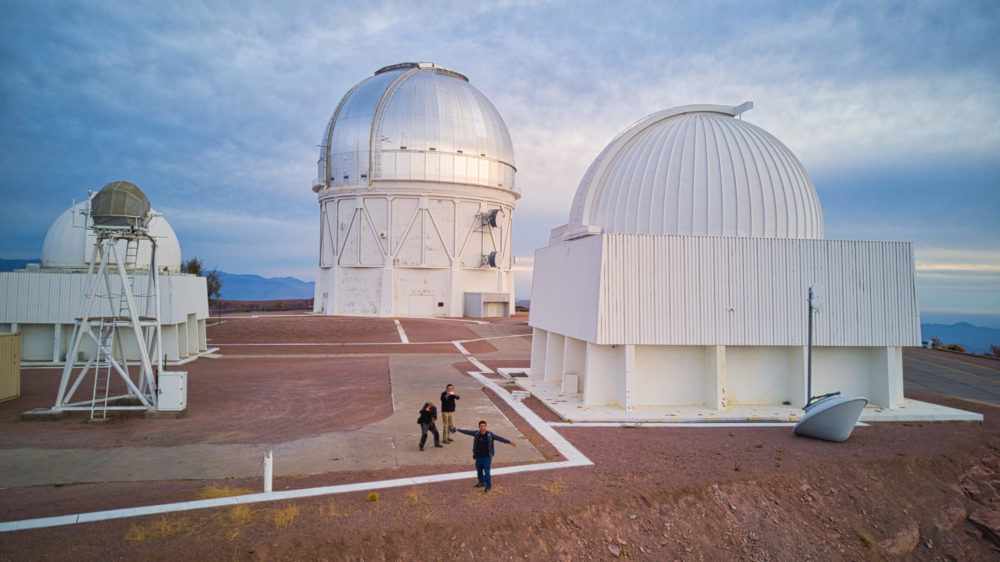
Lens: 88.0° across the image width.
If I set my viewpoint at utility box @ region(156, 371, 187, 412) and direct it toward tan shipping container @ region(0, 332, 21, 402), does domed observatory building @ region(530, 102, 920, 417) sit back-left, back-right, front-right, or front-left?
back-right

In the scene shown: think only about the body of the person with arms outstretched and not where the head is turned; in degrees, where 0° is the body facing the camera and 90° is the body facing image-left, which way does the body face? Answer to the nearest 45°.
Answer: approximately 0°

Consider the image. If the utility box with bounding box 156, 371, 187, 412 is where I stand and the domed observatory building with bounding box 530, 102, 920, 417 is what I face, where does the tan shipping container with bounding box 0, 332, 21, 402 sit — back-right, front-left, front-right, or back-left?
back-left

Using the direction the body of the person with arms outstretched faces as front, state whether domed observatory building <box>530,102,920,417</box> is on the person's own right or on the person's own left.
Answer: on the person's own left

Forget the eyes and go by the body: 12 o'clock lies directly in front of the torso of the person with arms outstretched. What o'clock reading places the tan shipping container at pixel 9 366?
The tan shipping container is roughly at 4 o'clock from the person with arms outstretched.

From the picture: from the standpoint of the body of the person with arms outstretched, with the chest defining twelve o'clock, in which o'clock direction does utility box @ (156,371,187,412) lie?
The utility box is roughly at 4 o'clock from the person with arms outstretched.
